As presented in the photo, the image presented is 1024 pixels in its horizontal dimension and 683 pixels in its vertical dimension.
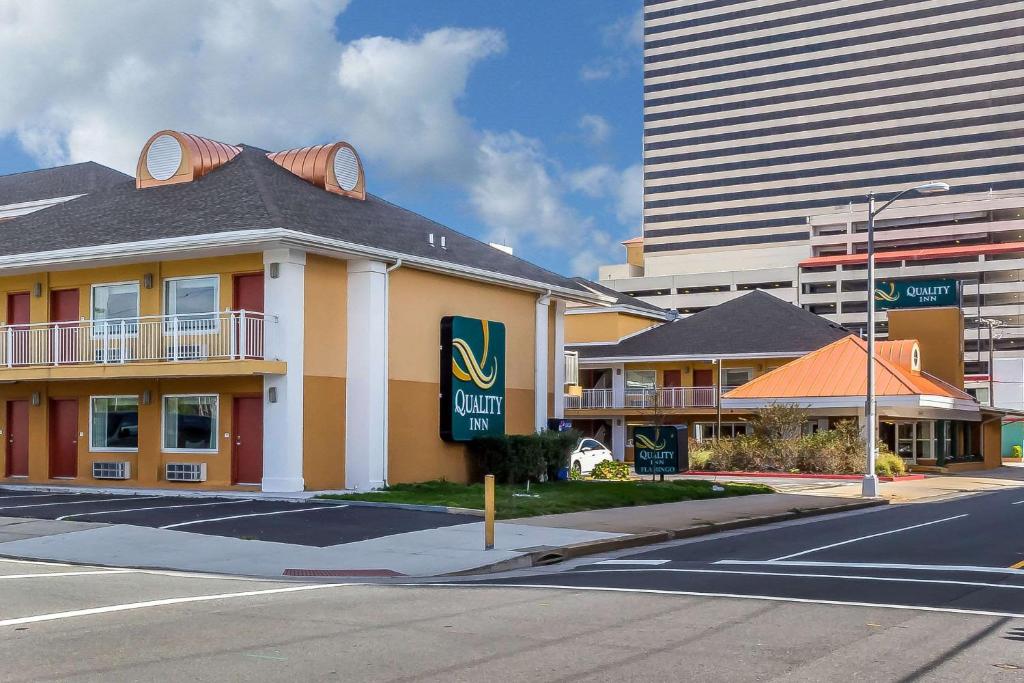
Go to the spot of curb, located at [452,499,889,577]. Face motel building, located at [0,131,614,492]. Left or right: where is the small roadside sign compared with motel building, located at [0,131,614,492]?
right

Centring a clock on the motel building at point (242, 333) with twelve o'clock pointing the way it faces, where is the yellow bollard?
The yellow bollard is roughly at 10 o'clock from the motel building.

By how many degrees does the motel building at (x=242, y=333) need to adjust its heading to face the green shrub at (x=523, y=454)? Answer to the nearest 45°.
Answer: approximately 135° to its left

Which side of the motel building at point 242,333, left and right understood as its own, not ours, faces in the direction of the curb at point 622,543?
left

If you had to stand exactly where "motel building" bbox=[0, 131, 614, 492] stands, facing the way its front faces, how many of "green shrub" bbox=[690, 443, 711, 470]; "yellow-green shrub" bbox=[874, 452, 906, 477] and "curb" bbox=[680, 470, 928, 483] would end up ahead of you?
0

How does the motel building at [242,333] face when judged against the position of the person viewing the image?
facing the viewer and to the left of the viewer

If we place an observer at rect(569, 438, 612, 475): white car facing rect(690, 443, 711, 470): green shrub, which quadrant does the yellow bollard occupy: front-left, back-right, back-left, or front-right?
back-right

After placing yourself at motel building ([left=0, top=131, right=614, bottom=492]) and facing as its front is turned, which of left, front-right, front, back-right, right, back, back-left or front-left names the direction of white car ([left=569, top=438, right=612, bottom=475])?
back

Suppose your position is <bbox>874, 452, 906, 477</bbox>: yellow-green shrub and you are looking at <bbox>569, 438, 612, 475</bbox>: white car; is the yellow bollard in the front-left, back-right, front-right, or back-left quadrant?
front-left
